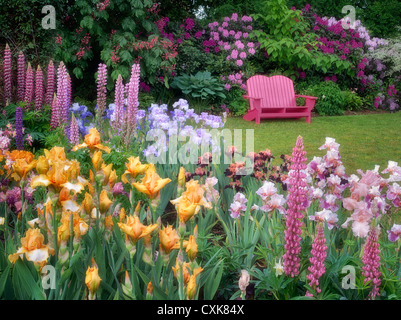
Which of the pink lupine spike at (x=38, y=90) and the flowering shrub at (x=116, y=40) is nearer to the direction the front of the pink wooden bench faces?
the pink lupine spike

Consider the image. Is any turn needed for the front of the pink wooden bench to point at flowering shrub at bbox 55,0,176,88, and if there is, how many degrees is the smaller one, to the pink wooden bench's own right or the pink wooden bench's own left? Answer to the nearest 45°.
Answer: approximately 90° to the pink wooden bench's own right

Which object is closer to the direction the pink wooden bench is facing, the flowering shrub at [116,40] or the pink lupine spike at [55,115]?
the pink lupine spike

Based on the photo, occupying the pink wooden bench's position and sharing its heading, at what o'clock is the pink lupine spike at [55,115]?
The pink lupine spike is roughly at 2 o'clock from the pink wooden bench.

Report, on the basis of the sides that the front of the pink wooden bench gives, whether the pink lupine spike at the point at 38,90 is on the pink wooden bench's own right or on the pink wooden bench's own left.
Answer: on the pink wooden bench's own right
